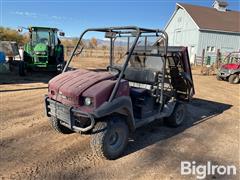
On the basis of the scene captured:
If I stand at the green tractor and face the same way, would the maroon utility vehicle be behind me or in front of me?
in front

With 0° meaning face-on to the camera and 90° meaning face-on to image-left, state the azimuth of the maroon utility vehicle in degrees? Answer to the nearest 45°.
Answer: approximately 45°

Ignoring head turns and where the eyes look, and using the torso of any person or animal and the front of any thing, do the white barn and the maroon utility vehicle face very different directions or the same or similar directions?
same or similar directions

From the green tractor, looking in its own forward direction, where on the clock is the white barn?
The white barn is roughly at 8 o'clock from the green tractor.

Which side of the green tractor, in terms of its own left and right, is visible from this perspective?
front

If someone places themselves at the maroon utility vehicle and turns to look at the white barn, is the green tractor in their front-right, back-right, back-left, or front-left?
front-left

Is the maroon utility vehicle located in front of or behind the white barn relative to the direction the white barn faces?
in front

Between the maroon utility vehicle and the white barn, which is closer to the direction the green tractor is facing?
the maroon utility vehicle

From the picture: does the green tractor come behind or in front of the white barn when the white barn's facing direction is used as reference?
in front

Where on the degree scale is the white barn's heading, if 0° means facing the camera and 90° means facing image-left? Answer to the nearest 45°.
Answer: approximately 45°

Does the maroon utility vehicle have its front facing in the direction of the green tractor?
no

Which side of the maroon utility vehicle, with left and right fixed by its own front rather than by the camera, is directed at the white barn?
back

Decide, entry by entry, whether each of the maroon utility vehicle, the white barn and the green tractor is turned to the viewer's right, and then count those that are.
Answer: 0

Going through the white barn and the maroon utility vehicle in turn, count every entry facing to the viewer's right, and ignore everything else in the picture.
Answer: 0
